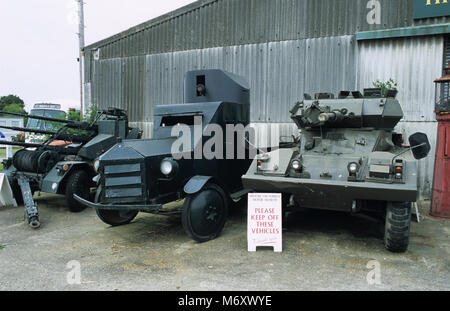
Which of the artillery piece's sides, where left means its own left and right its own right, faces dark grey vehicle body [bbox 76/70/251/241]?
left

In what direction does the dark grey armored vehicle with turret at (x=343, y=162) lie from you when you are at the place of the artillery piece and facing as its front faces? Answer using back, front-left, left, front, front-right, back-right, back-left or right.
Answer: left

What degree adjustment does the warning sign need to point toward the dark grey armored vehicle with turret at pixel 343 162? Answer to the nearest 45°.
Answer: approximately 135° to its left

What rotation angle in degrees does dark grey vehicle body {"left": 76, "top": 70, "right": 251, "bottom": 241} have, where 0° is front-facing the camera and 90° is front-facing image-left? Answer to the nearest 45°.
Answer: approximately 45°

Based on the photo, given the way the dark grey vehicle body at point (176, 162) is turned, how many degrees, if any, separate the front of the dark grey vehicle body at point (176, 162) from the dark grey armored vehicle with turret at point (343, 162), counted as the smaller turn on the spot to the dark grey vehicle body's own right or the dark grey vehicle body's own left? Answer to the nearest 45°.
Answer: approximately 135° to the dark grey vehicle body's own left

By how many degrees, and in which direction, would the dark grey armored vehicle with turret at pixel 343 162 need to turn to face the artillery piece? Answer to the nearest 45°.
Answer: approximately 90° to its right

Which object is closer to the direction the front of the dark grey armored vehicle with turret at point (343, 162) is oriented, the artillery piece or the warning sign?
the warning sign

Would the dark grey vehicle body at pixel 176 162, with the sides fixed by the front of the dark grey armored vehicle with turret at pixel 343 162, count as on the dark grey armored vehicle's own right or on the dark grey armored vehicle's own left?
on the dark grey armored vehicle's own right

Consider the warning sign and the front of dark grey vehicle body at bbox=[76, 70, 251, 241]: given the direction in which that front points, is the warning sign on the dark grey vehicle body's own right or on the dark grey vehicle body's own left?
on the dark grey vehicle body's own left

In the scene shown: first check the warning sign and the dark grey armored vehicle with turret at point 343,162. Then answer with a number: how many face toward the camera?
2

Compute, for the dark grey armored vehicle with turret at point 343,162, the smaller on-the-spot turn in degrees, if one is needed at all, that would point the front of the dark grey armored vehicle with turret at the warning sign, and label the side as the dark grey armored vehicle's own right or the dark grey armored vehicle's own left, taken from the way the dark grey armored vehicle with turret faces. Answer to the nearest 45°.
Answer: approximately 45° to the dark grey armored vehicle's own right

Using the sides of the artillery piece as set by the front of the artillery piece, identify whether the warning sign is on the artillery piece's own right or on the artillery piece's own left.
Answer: on the artillery piece's own left
